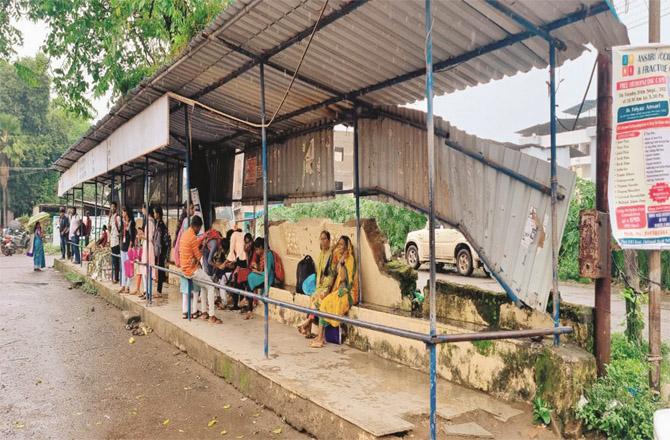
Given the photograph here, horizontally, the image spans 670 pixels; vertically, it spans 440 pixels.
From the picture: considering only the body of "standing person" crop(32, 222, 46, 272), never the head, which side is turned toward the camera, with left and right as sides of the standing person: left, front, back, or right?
front

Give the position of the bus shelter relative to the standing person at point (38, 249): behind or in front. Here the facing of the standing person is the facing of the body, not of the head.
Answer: in front

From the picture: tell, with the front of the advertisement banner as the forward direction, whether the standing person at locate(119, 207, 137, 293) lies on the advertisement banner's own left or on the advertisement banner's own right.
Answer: on the advertisement banner's own right

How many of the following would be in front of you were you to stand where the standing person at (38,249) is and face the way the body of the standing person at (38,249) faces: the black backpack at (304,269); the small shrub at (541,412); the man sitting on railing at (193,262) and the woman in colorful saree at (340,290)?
4

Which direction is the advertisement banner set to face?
toward the camera

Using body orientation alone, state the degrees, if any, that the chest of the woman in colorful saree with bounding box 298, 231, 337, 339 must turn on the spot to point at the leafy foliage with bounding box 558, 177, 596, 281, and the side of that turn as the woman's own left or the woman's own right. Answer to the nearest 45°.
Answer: approximately 180°

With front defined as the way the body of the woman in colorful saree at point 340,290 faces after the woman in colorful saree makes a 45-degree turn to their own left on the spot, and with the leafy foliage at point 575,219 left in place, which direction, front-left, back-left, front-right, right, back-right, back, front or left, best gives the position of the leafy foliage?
back-left

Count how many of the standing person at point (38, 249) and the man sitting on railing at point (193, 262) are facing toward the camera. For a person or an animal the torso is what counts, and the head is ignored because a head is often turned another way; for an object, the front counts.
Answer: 1

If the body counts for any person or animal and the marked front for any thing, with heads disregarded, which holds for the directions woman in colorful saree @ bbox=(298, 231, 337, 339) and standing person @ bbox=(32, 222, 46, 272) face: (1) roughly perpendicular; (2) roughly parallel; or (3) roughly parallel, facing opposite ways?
roughly perpendicular

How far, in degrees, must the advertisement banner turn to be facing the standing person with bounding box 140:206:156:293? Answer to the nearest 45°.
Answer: approximately 90° to its right

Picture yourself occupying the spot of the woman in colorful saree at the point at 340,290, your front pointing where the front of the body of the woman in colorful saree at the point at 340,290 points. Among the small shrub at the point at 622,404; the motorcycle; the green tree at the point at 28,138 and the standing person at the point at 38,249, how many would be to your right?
3

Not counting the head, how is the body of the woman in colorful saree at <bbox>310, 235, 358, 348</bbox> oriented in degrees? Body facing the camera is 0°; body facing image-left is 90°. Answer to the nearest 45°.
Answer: approximately 45°
